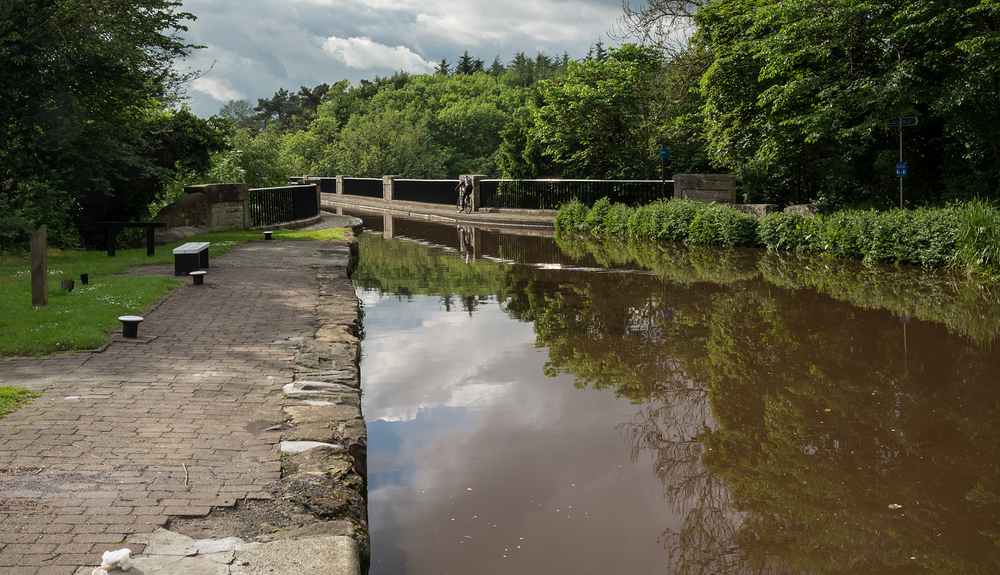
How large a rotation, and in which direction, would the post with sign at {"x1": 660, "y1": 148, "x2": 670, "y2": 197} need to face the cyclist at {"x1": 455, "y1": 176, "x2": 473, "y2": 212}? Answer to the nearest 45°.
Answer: approximately 135° to its right

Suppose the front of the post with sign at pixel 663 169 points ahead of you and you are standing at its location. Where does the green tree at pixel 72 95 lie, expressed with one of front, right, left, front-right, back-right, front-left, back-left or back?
front-right

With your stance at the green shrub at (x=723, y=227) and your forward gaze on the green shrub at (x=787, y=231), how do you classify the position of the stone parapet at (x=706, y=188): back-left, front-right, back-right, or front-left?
back-left

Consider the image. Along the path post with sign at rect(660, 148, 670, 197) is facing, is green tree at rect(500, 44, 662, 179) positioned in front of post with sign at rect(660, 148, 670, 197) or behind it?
behind

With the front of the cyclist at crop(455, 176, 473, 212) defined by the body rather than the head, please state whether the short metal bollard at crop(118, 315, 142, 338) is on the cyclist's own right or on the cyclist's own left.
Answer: on the cyclist's own right

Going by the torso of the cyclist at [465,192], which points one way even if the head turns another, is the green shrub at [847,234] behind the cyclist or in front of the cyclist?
in front

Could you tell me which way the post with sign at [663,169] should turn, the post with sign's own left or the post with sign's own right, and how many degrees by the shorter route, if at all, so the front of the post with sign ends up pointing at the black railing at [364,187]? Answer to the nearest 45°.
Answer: approximately 135° to the post with sign's own right

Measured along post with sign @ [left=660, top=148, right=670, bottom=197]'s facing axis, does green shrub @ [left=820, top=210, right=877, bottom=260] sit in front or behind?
in front

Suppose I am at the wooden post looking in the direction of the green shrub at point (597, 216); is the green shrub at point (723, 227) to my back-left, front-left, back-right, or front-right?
front-right

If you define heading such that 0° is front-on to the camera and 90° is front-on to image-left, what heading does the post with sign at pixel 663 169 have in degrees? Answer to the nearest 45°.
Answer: approximately 0°
